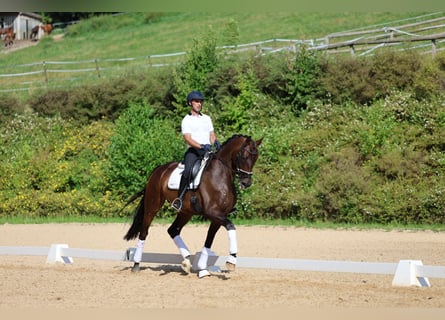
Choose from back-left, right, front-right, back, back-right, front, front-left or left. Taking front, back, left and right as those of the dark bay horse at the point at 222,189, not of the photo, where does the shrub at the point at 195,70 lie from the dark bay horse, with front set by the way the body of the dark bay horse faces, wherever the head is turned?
back-left

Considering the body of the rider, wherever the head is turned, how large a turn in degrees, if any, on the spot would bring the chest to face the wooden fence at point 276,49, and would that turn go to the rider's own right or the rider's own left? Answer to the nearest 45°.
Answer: approximately 135° to the rider's own left

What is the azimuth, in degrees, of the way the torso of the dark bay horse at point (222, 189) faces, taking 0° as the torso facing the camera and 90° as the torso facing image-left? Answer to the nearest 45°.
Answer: approximately 315°

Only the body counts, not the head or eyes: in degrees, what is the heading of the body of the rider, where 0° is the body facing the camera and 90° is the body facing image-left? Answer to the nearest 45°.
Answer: approximately 315°

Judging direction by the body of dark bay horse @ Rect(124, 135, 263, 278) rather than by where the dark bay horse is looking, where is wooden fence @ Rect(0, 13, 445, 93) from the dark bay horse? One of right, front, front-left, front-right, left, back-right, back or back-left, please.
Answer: back-left

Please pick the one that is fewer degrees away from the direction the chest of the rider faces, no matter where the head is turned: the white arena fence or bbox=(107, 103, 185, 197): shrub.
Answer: the white arena fence
